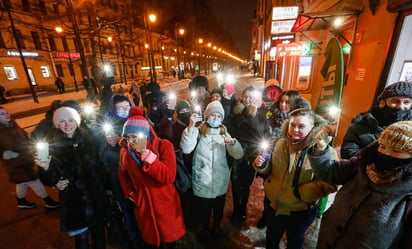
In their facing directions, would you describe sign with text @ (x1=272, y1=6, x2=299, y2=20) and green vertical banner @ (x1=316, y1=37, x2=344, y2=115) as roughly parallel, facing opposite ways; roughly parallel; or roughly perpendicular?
roughly parallel

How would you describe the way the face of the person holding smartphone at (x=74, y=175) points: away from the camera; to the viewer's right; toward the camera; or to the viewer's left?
toward the camera

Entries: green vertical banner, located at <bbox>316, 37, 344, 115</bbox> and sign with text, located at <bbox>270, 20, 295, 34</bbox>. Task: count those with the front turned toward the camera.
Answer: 2

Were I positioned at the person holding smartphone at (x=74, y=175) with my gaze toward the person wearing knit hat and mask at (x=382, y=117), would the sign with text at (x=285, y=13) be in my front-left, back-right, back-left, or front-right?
front-left

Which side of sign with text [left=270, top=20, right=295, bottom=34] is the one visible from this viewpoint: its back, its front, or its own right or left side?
front

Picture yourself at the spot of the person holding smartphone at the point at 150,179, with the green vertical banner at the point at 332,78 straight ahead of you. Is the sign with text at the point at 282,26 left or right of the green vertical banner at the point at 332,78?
left

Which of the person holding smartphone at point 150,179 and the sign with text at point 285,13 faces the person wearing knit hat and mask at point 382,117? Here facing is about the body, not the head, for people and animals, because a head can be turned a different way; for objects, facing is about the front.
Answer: the sign with text

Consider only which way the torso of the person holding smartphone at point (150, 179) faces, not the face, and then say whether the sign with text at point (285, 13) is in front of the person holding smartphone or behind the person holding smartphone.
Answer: behind

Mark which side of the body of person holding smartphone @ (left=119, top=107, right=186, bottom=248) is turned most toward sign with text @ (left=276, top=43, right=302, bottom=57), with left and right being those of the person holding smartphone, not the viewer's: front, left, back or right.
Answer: back
